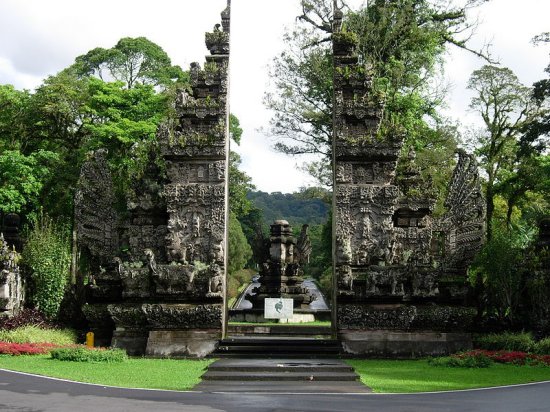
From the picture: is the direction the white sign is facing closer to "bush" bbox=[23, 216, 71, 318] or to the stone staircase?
the stone staircase

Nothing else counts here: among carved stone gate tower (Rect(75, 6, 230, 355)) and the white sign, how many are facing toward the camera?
2

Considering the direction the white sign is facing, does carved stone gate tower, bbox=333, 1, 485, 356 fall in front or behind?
in front

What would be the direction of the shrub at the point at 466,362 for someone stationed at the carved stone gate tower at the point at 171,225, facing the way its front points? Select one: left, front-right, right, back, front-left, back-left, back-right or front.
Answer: front-left

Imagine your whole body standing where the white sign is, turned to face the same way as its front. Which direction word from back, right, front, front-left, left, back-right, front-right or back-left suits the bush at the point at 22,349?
front-right

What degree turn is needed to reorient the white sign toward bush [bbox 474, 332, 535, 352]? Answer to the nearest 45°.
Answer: approximately 45° to its left

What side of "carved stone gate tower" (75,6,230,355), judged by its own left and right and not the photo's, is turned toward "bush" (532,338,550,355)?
left

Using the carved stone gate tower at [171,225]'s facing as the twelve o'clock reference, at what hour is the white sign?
The white sign is roughly at 8 o'clock from the carved stone gate tower.

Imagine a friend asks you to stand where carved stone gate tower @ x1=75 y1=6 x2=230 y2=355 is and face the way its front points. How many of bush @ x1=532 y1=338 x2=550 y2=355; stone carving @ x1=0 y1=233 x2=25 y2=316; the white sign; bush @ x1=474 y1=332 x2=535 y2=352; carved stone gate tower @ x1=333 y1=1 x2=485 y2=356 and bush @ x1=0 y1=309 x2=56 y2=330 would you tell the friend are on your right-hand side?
2

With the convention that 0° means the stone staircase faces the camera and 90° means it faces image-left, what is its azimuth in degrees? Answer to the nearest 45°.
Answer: approximately 0°

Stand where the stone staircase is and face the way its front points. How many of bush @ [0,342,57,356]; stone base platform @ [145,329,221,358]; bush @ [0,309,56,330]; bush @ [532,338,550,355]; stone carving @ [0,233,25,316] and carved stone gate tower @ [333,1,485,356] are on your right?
4

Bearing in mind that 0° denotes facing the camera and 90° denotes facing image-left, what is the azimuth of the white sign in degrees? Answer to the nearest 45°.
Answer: approximately 0°

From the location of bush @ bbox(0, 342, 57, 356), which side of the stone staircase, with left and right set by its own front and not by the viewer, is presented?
right

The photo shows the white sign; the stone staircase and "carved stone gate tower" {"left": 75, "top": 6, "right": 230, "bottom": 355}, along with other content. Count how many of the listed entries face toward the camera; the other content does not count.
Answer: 3

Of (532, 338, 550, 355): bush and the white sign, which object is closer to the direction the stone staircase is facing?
the bush
